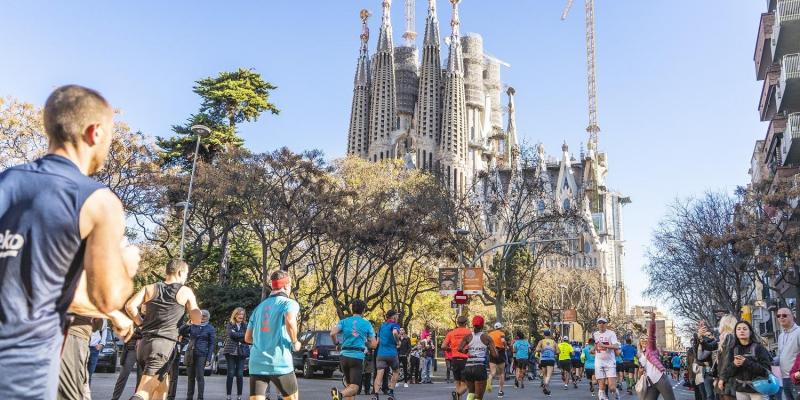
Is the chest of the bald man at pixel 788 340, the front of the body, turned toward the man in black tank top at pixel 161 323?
yes

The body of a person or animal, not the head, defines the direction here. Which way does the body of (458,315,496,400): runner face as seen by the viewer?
away from the camera

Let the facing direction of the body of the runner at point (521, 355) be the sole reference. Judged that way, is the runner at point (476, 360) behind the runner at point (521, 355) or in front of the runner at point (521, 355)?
behind

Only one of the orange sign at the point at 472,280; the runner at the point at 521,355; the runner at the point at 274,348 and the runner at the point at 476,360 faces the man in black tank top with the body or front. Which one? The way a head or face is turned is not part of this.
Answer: the orange sign

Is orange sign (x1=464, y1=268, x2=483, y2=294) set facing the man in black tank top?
yes

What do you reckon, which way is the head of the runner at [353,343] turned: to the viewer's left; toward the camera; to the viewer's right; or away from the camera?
away from the camera

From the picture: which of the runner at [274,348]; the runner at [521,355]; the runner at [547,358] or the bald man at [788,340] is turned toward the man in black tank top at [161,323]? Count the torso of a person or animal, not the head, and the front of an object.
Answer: the bald man

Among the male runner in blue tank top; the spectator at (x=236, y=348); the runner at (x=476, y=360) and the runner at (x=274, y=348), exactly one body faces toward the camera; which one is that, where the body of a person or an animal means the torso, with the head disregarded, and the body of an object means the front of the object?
the spectator

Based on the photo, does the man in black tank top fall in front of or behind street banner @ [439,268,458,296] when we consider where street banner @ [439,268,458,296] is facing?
in front

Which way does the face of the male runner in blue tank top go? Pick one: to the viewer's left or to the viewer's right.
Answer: to the viewer's right

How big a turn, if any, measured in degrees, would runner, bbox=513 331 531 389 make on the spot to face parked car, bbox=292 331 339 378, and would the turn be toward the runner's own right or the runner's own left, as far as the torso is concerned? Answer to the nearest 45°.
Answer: approximately 90° to the runner's own left

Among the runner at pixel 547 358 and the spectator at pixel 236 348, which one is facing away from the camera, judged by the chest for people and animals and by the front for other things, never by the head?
the runner

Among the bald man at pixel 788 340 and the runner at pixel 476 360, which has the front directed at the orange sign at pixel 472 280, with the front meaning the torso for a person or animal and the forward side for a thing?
the runner
